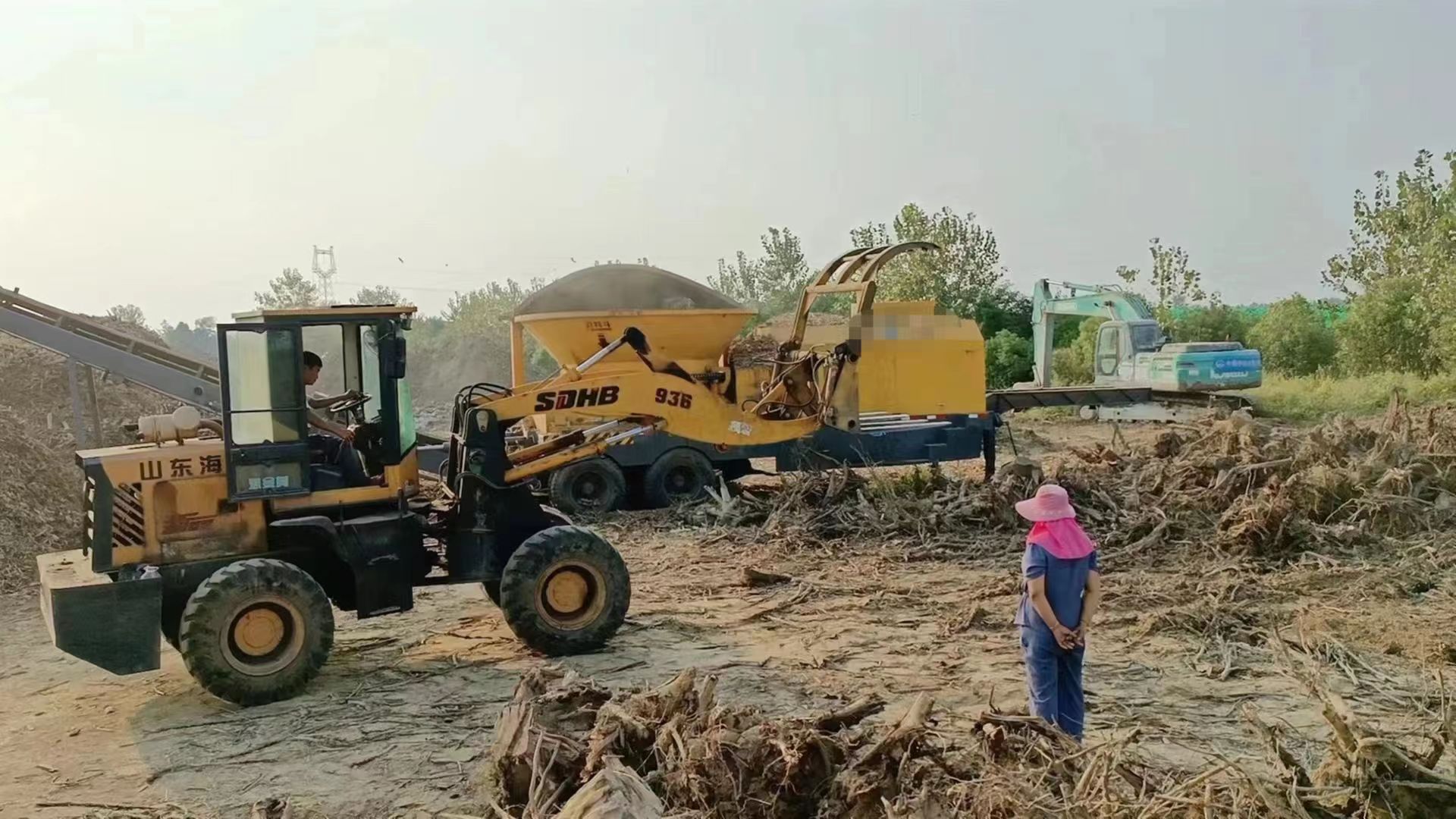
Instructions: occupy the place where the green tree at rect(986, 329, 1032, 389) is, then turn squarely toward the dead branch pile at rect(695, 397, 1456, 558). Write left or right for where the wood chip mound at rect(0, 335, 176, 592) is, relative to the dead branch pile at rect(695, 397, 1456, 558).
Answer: right

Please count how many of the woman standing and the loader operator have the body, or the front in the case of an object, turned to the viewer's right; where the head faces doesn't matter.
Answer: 1

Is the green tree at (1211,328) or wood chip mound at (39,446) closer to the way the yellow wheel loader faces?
the green tree

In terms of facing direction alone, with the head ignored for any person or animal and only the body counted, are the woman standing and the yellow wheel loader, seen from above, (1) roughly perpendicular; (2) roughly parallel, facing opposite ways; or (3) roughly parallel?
roughly perpendicular

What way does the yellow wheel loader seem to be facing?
to the viewer's right

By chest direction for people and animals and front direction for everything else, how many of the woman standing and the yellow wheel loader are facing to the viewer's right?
1

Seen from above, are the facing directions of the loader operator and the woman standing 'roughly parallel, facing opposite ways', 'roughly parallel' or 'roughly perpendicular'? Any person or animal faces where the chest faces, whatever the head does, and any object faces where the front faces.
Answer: roughly perpendicular

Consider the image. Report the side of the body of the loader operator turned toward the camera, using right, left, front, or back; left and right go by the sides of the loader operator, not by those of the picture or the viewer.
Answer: right

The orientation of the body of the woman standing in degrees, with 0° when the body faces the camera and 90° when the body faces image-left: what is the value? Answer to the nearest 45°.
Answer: approximately 135°

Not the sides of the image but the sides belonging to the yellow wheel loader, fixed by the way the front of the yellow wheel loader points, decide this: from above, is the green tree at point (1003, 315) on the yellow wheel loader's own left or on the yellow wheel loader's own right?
on the yellow wheel loader's own left
